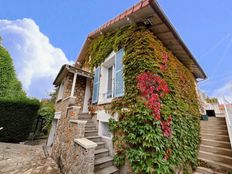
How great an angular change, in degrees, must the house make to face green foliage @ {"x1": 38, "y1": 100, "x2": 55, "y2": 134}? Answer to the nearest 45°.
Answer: approximately 90° to its right

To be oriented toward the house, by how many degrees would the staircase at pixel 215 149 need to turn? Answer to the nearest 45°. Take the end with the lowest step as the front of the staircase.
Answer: approximately 45° to its right

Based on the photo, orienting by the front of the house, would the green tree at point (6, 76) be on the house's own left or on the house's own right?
on the house's own right

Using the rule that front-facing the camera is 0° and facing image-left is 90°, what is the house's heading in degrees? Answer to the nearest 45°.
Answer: approximately 45°

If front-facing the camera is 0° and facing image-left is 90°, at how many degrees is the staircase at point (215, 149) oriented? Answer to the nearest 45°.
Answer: approximately 0°

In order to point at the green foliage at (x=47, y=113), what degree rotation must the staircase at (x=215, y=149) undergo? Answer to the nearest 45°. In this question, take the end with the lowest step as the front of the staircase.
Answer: approximately 90° to its right

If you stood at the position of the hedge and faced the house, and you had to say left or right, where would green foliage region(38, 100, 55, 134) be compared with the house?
left

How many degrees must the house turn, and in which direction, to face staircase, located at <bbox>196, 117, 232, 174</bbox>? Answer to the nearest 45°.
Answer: approximately 180°

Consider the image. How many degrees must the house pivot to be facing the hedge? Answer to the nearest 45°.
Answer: approximately 90° to its right
